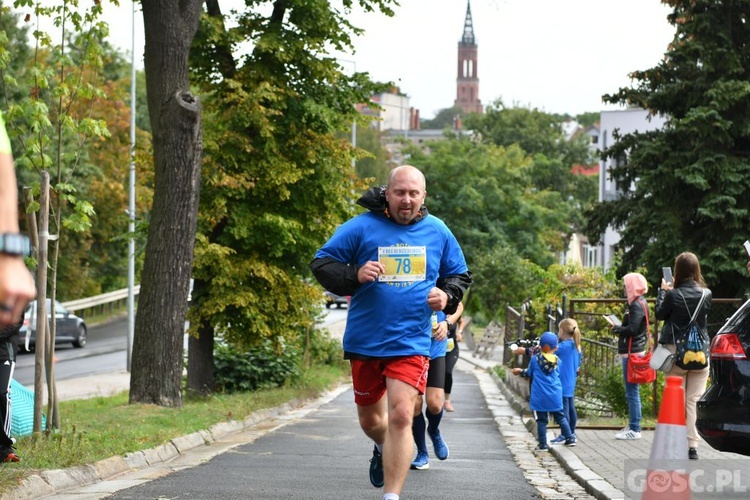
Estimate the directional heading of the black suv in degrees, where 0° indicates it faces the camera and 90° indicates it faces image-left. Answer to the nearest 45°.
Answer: approximately 225°

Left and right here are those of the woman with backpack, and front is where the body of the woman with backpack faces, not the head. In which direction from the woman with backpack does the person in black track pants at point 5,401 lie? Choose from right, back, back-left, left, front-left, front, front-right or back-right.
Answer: left

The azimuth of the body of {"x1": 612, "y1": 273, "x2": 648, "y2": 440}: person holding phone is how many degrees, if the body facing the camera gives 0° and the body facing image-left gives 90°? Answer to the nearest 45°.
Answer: approximately 90°

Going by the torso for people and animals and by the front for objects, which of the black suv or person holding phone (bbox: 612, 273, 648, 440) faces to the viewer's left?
the person holding phone

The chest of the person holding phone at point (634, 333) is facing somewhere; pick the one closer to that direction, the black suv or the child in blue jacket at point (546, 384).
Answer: the child in blue jacket

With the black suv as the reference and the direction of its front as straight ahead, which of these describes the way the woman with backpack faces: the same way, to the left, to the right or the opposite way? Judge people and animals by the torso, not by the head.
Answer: to the left

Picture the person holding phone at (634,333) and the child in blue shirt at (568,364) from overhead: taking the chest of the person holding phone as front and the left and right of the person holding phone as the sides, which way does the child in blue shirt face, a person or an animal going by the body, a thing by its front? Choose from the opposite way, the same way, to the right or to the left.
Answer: the same way

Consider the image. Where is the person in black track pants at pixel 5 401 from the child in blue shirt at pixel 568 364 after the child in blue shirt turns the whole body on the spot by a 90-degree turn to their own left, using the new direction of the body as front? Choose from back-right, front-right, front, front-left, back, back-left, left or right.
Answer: front-right

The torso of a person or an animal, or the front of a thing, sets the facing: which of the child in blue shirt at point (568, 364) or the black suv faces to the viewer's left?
the child in blue shirt

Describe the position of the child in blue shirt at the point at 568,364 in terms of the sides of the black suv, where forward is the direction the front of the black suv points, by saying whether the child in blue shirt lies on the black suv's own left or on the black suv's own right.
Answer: on the black suv's own left

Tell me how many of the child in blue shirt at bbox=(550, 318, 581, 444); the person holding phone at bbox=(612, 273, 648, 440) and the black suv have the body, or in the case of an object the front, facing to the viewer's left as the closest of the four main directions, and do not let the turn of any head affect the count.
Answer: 2

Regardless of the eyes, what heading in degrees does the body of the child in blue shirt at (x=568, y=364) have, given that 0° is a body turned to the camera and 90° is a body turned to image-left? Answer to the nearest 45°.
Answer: approximately 90°

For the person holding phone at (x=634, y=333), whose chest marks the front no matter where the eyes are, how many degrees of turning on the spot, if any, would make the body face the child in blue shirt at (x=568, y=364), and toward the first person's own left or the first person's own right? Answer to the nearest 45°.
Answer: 0° — they already face them

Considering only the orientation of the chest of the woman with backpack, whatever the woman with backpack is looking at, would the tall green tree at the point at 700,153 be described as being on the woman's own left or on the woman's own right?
on the woman's own right

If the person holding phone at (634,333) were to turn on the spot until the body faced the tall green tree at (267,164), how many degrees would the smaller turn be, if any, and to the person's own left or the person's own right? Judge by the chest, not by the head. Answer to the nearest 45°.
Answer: approximately 45° to the person's own right

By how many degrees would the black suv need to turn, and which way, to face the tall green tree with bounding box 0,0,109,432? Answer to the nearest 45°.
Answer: approximately 135° to its left
